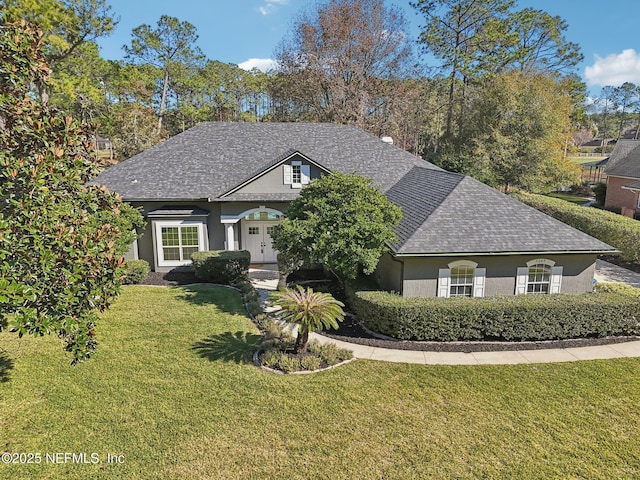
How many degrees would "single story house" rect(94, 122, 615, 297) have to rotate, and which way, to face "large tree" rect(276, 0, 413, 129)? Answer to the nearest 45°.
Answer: approximately 180°

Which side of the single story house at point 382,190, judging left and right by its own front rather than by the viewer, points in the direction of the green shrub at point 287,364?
front

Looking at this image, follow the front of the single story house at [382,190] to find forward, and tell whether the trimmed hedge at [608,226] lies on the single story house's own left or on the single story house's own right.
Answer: on the single story house's own left

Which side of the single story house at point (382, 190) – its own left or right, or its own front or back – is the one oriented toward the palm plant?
front

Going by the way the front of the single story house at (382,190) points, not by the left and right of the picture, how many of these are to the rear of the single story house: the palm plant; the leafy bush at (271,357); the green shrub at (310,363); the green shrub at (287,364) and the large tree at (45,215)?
0

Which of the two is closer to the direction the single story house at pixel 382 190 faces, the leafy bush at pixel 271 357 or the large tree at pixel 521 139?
the leafy bush

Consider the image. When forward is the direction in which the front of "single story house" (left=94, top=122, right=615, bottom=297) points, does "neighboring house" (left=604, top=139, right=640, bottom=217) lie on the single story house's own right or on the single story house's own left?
on the single story house's own left

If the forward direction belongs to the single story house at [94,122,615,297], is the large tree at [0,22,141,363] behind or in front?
in front

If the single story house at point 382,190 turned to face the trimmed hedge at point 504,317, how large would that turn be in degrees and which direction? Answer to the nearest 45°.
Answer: approximately 45° to its left

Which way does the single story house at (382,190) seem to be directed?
toward the camera

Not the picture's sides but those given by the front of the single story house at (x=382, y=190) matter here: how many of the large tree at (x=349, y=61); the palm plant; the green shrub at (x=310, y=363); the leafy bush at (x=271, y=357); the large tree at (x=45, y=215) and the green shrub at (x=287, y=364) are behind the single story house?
1

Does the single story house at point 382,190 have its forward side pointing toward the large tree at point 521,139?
no

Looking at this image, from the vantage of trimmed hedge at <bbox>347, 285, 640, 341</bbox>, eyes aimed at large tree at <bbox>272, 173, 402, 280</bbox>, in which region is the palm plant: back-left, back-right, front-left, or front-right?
front-left
